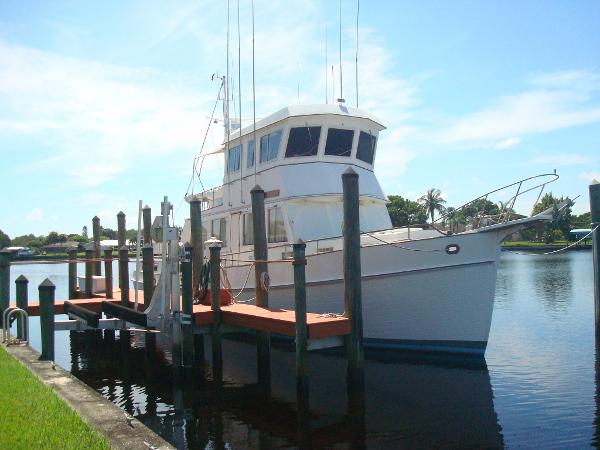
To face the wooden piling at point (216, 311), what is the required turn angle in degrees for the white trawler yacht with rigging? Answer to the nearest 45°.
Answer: approximately 90° to its right

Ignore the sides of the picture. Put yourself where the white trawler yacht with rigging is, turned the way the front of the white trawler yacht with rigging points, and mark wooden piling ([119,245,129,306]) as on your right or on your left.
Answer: on your right

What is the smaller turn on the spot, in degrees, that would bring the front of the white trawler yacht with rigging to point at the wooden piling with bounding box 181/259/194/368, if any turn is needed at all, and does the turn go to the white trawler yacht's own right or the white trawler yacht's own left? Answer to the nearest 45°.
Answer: approximately 90° to the white trawler yacht's own right

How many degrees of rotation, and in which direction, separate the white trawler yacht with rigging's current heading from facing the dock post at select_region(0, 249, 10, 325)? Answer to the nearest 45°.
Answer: approximately 135° to its right

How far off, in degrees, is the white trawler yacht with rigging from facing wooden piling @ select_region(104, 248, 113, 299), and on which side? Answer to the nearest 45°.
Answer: approximately 135° to its right
